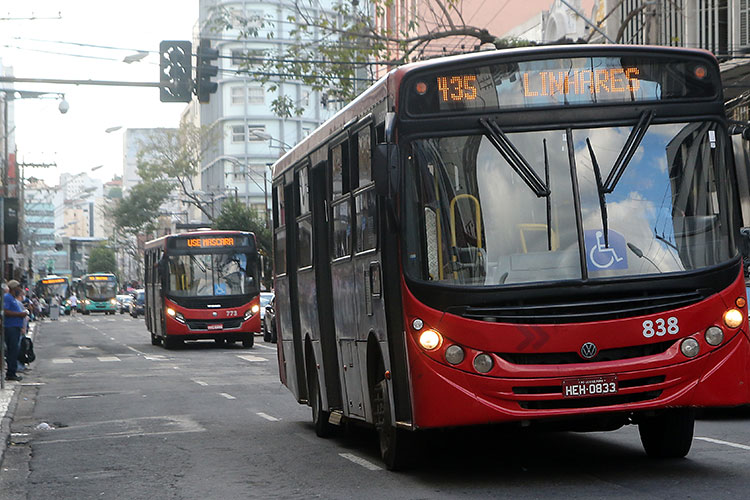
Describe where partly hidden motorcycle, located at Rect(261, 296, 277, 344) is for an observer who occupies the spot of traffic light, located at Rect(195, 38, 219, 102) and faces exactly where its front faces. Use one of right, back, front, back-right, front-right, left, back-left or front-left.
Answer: left

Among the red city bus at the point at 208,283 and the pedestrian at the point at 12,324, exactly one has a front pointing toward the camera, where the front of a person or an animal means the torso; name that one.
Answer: the red city bus

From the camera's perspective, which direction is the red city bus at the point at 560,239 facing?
toward the camera

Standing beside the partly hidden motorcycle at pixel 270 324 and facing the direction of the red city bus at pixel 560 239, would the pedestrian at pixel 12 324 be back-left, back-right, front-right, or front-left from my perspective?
front-right

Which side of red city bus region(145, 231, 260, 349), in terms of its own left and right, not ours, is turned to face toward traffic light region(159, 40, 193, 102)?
front

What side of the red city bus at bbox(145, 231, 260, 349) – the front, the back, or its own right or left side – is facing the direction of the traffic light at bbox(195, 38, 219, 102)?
front

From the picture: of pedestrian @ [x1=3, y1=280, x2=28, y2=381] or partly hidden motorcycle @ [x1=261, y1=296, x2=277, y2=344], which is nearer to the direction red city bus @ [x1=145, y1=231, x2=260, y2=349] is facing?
the pedestrian

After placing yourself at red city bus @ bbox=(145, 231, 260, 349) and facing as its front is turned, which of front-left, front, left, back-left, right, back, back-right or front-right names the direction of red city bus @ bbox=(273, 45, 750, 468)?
front

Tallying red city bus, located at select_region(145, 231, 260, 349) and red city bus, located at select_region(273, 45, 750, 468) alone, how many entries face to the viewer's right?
0
